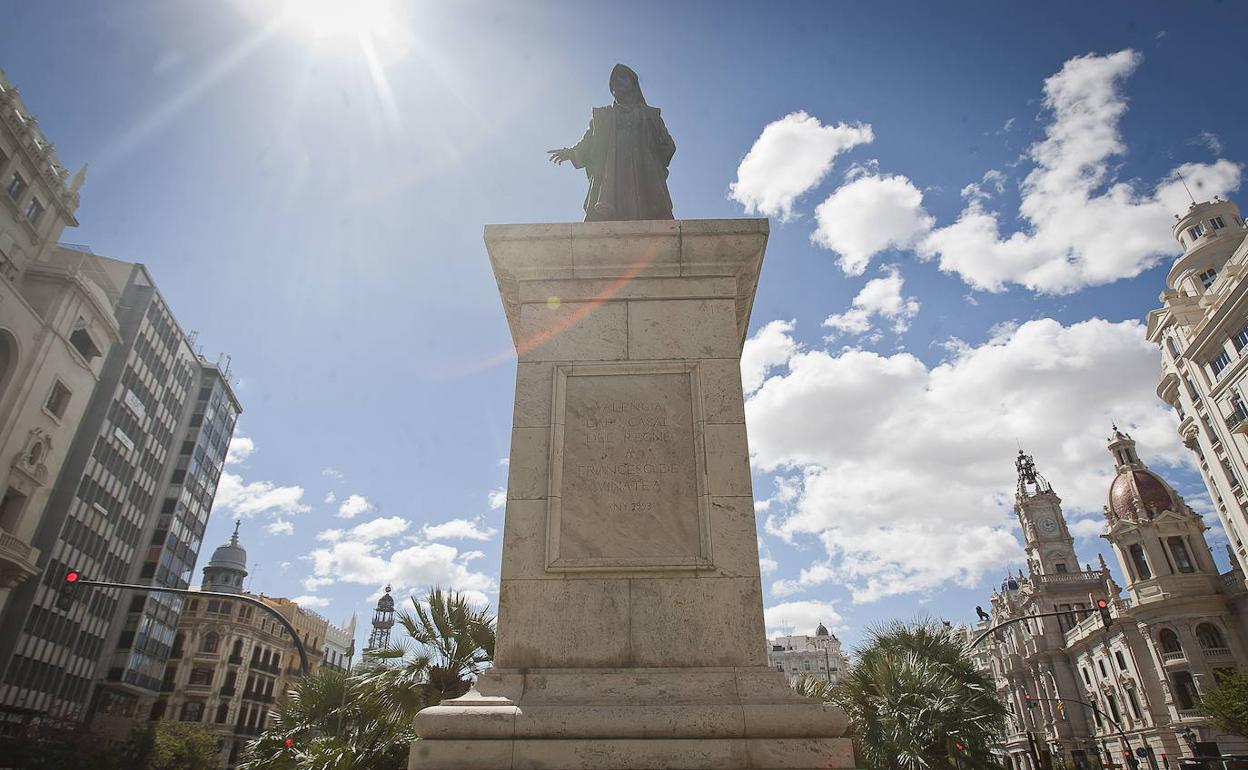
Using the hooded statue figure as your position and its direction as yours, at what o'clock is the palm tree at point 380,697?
The palm tree is roughly at 5 o'clock from the hooded statue figure.

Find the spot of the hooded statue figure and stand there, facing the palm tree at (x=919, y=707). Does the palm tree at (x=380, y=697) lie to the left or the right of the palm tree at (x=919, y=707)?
left

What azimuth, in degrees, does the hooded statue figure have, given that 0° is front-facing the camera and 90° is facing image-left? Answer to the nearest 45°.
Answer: approximately 0°

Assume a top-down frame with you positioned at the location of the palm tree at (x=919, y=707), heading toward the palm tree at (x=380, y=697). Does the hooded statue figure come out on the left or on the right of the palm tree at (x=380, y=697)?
left

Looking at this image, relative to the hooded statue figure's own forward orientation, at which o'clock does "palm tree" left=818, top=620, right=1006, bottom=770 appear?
The palm tree is roughly at 7 o'clock from the hooded statue figure.
